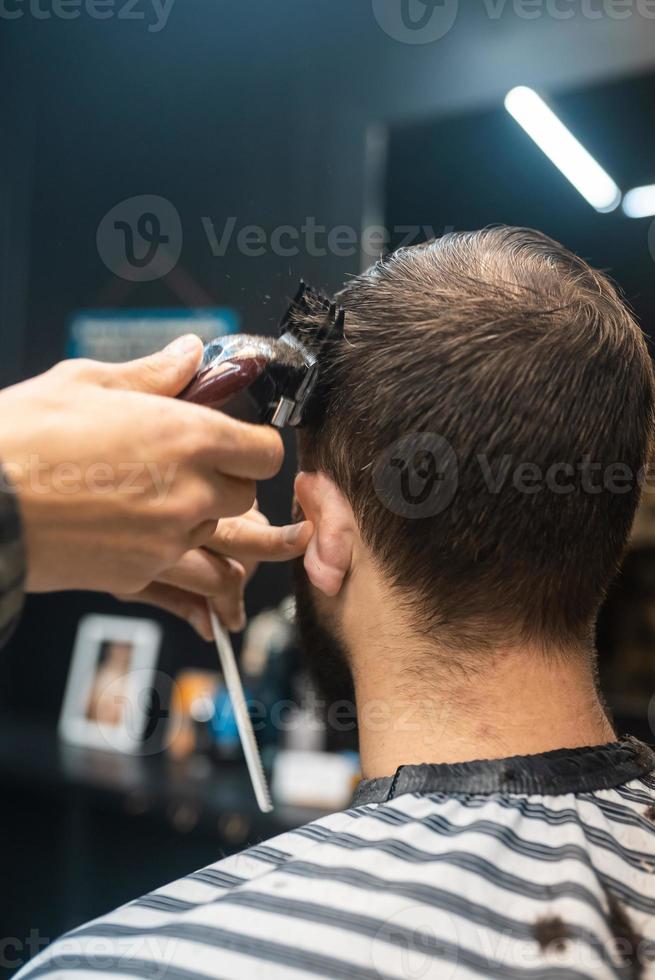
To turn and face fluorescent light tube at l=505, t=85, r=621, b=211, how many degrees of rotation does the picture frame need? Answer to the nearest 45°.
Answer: approximately 45° to its left

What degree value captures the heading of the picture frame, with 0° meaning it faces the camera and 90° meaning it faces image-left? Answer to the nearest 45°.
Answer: approximately 0°
